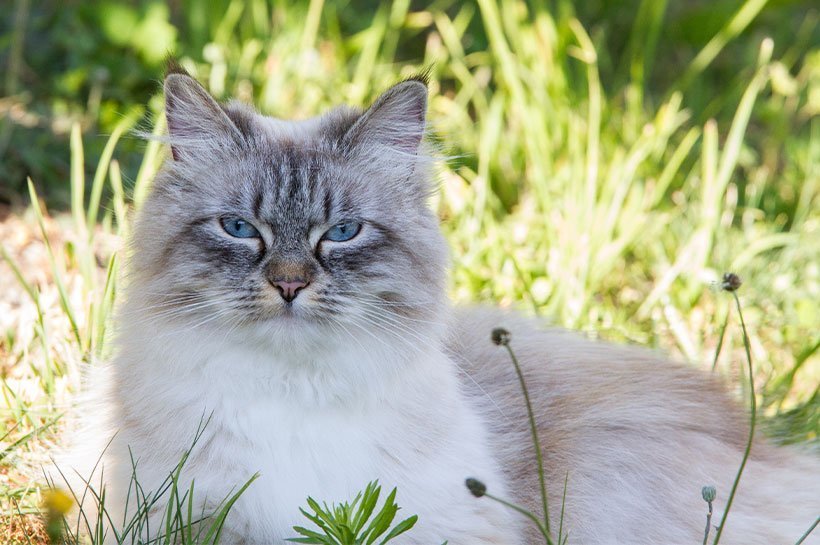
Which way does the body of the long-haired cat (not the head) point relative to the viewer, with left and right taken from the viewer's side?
facing the viewer and to the left of the viewer
